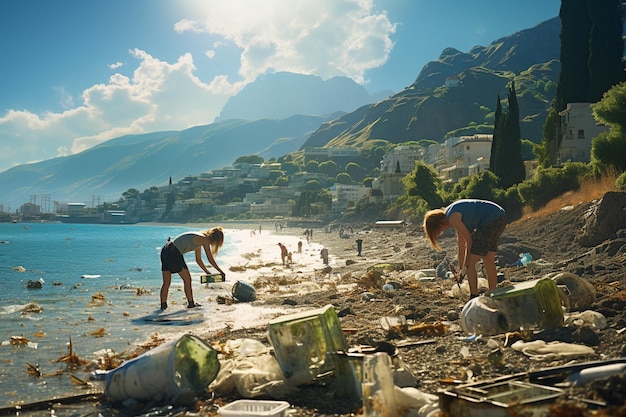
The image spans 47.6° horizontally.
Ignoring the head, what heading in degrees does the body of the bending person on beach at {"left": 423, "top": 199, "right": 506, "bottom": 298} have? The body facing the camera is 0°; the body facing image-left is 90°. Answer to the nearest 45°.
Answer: approximately 90°

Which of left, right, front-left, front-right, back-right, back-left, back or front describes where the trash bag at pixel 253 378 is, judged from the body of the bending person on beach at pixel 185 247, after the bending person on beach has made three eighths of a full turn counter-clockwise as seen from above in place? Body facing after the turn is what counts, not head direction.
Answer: back-left

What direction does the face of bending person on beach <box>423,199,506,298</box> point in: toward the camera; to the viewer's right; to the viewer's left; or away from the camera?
to the viewer's left

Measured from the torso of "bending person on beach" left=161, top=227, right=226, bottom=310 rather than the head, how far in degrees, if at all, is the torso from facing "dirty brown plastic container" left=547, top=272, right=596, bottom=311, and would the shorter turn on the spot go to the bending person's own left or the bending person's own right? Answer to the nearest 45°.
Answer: approximately 45° to the bending person's own right

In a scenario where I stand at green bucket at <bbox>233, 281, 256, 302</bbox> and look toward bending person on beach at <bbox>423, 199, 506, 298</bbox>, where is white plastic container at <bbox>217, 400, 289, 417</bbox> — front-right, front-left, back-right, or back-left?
front-right

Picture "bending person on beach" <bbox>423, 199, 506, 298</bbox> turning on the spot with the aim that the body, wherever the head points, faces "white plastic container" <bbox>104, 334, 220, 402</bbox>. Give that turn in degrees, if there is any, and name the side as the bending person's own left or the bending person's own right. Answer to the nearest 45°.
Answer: approximately 45° to the bending person's own left

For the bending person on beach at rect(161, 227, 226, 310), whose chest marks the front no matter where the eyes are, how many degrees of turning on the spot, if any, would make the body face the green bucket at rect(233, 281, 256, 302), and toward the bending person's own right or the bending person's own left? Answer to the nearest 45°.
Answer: approximately 45° to the bending person's own left

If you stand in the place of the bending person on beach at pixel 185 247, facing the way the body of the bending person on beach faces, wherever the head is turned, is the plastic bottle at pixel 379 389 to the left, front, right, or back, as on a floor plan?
right

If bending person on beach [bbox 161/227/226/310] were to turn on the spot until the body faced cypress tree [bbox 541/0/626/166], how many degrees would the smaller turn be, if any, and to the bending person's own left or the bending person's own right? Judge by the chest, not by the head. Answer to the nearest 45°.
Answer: approximately 45° to the bending person's own left

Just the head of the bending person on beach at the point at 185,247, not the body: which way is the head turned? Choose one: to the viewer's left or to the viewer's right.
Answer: to the viewer's right

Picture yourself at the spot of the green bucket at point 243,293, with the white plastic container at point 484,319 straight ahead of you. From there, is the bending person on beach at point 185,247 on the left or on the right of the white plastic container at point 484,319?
right

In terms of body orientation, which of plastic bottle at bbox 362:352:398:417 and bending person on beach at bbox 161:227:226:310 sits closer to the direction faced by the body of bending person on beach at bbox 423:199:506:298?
the bending person on beach at bbox 161:227:226:310

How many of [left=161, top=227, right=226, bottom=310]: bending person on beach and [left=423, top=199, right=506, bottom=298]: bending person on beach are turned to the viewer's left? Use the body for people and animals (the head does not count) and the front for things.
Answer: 1

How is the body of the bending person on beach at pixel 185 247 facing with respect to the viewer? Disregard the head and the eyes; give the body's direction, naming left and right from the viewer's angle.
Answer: facing to the right of the viewer

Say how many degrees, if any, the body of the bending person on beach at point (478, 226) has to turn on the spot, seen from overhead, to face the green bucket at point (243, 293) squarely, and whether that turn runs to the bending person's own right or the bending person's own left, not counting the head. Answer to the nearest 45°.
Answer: approximately 45° to the bending person's own right
